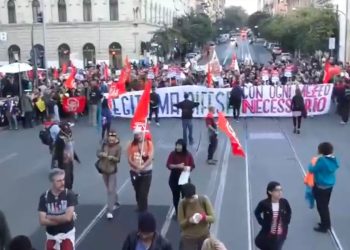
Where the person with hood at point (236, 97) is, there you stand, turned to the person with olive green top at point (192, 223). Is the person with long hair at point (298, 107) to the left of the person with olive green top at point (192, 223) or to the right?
left

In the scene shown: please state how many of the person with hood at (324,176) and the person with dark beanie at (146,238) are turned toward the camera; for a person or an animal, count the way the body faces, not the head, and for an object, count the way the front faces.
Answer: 1

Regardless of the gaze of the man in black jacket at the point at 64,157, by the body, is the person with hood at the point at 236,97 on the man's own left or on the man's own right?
on the man's own left

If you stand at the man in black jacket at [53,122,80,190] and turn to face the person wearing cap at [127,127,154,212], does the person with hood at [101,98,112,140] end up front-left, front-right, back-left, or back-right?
back-left
